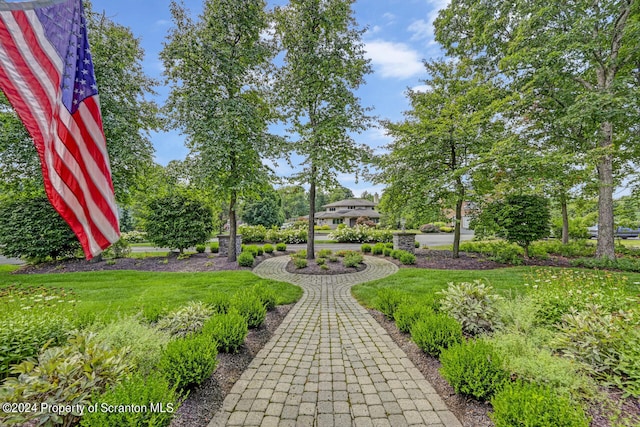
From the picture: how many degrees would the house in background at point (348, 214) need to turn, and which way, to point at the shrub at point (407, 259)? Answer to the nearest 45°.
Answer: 0° — it already faces it

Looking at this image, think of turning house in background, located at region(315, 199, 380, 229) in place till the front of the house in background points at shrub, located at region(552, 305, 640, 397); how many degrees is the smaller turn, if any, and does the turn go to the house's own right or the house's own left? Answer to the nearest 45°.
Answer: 0° — it already faces it

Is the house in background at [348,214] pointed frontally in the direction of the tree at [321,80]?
yes

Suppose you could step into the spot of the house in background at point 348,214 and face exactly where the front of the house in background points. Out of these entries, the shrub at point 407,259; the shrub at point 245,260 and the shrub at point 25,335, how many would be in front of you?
3

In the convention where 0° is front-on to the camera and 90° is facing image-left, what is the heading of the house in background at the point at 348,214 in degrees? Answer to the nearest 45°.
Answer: approximately 0°

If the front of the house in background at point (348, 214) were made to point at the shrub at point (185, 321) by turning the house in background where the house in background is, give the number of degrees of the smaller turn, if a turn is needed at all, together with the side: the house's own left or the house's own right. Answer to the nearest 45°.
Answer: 0° — it already faces it
